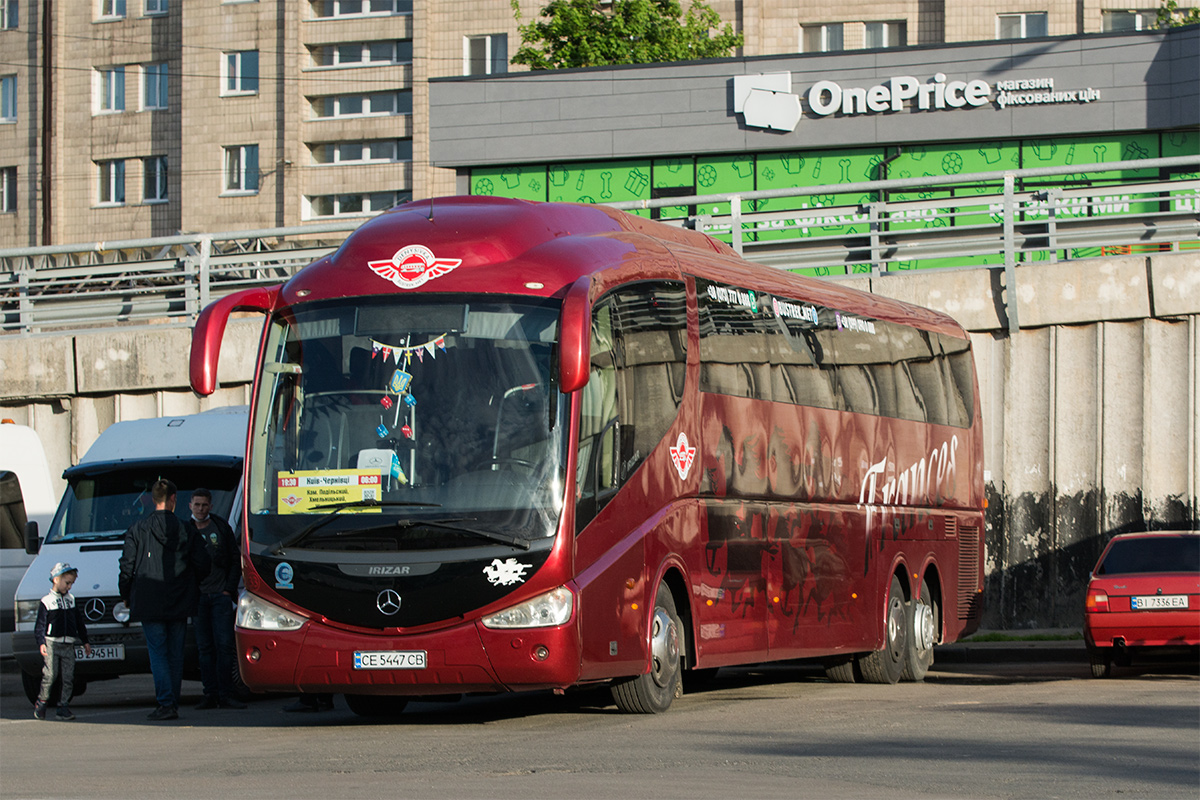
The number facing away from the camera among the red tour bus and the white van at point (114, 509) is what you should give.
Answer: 0

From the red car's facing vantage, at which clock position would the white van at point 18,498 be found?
The white van is roughly at 9 o'clock from the red car.

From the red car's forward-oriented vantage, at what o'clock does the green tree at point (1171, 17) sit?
The green tree is roughly at 12 o'clock from the red car.

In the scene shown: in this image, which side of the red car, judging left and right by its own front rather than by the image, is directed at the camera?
back

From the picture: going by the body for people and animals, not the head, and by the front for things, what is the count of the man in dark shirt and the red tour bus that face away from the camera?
0

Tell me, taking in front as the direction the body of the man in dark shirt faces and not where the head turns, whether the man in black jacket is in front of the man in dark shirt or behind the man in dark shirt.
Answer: in front

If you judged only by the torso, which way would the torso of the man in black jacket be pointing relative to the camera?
away from the camera

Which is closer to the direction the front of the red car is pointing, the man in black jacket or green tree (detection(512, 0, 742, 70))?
the green tree

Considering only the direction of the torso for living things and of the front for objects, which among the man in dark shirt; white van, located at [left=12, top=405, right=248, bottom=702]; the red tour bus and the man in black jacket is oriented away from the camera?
the man in black jacket

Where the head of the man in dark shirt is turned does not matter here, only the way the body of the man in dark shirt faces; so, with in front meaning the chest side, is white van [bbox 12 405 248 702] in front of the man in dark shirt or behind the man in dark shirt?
behind

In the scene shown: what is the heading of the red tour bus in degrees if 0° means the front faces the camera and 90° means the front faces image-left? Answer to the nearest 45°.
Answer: approximately 45°
